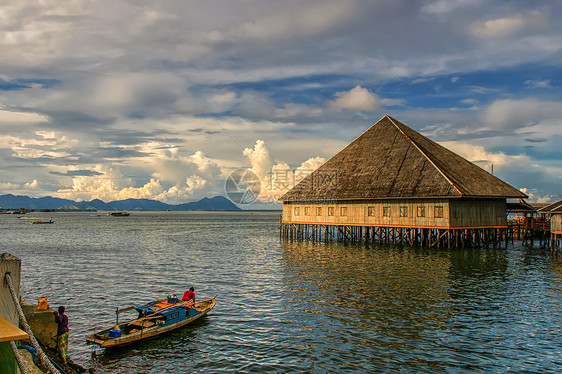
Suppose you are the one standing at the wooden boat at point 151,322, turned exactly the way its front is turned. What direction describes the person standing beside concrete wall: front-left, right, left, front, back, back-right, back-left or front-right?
back

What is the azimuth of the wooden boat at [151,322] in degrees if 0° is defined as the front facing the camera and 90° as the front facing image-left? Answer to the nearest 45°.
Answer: approximately 225°
